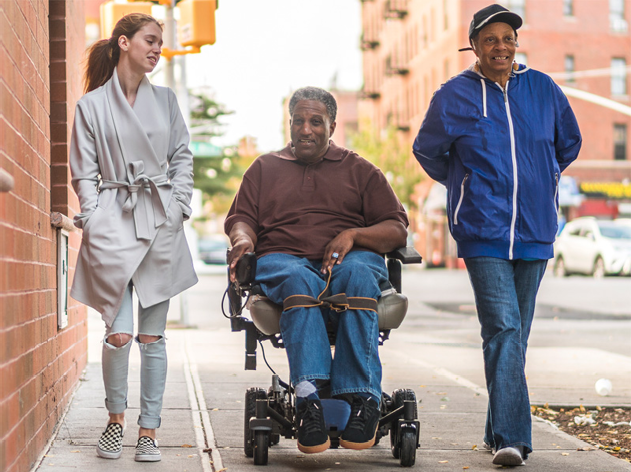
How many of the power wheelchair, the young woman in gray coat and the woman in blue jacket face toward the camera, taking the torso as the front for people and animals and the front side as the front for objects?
3

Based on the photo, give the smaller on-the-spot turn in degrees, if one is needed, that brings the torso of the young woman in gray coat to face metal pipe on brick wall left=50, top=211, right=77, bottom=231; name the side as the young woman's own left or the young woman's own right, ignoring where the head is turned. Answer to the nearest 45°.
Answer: approximately 135° to the young woman's own right

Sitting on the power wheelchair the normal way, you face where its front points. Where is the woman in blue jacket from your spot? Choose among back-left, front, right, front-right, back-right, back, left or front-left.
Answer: left

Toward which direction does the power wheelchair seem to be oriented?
toward the camera

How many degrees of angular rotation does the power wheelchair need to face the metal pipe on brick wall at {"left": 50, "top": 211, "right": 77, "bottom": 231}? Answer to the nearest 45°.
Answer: approximately 135° to its right

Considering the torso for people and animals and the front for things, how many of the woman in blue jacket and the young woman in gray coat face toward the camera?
2

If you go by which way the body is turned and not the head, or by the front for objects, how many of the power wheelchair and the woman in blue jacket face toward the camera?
2

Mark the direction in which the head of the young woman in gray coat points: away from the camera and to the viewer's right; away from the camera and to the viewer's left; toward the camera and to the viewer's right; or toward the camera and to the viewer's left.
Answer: toward the camera and to the viewer's right

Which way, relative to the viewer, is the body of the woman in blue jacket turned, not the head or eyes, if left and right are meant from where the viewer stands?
facing the viewer

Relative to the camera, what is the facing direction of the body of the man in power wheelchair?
toward the camera

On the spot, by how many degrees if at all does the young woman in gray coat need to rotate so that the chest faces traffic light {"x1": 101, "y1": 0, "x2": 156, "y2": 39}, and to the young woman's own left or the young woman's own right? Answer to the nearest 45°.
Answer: approximately 180°

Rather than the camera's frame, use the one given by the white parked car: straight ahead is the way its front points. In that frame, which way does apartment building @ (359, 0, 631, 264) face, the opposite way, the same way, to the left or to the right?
to the right

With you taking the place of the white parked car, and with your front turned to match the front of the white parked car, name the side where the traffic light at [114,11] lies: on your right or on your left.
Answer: on your right

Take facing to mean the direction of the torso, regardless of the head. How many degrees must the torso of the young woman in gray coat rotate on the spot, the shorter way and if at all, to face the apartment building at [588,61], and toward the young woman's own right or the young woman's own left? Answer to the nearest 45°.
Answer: approximately 135° to the young woman's own left

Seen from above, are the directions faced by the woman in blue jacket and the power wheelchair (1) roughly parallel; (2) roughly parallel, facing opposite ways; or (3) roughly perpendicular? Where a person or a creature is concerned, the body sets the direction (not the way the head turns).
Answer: roughly parallel

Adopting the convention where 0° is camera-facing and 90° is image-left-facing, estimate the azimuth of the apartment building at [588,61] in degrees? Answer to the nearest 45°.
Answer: approximately 45°

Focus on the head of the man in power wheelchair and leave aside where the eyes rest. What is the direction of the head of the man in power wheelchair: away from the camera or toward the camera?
toward the camera
